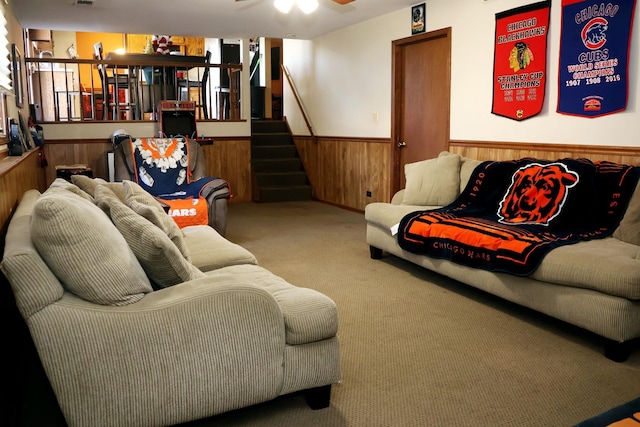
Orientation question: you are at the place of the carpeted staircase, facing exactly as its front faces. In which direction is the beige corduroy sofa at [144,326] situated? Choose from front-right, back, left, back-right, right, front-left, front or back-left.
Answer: front

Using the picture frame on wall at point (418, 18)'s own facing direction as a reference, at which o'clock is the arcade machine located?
The arcade machine is roughly at 2 o'clock from the picture frame on wall.

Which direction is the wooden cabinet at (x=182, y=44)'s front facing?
toward the camera

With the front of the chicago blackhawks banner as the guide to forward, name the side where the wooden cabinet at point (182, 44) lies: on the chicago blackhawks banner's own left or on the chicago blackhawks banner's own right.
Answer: on the chicago blackhawks banner's own right

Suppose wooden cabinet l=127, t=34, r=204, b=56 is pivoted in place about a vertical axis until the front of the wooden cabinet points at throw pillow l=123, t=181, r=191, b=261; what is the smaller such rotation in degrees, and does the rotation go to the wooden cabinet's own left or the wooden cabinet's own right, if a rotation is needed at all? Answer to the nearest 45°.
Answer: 0° — it already faces it

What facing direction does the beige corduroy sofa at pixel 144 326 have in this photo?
to the viewer's right

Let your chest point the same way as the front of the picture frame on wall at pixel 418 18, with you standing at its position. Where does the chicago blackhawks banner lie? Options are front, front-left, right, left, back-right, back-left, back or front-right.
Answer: left

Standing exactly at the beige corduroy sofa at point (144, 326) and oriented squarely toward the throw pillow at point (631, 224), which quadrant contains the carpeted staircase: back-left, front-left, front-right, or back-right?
front-left

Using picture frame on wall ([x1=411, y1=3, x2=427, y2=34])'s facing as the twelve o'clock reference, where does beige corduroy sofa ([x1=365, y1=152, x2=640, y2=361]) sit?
The beige corduroy sofa is roughly at 10 o'clock from the picture frame on wall.

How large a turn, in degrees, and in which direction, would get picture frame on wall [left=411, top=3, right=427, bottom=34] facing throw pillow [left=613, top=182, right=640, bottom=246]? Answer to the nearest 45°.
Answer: approximately 90° to its left

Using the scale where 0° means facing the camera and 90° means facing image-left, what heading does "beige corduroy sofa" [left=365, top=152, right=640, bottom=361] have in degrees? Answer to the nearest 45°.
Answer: approximately 45°

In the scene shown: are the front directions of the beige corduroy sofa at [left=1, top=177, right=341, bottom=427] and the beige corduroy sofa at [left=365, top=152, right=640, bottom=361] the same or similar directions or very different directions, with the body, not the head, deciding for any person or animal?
very different directions

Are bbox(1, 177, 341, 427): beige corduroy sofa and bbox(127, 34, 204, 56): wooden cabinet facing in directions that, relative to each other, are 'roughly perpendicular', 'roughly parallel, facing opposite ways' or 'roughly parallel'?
roughly perpendicular

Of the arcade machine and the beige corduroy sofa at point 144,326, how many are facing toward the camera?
1

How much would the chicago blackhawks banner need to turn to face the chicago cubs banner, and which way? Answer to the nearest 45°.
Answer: approximately 90° to its left
